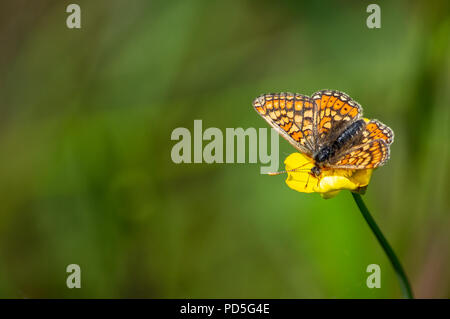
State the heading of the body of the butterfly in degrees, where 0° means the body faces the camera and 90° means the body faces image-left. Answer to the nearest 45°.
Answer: approximately 45°
